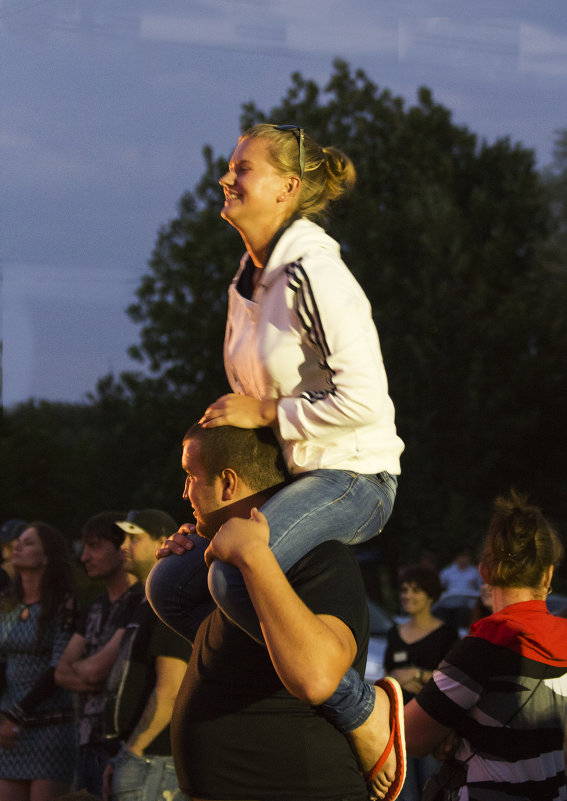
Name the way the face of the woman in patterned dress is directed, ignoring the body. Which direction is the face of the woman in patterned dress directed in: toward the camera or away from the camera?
toward the camera

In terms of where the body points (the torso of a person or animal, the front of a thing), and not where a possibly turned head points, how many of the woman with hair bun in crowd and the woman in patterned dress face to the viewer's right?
0

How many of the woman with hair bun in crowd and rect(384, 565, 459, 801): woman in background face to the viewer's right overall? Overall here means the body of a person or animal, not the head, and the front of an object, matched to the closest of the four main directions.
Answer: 0

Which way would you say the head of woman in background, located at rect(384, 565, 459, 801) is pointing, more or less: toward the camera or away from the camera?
toward the camera

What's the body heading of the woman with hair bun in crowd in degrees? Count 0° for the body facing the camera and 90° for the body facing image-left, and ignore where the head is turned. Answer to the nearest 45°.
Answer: approximately 90°

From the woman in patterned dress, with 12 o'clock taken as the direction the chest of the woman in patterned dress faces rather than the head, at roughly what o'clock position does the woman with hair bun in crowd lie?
The woman with hair bun in crowd is roughly at 10 o'clock from the woman in patterned dress.

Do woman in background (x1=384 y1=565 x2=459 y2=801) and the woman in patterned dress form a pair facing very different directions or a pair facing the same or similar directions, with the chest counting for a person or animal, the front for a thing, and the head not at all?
same or similar directions

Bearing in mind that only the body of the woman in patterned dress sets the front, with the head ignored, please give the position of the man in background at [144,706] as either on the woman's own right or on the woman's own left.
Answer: on the woman's own left

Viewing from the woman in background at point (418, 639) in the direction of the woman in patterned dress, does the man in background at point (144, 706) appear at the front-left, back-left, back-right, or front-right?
front-left

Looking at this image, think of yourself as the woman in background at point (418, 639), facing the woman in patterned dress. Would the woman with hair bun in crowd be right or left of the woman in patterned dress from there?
left

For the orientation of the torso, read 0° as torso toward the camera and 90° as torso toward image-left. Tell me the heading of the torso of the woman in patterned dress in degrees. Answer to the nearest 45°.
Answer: approximately 45°
